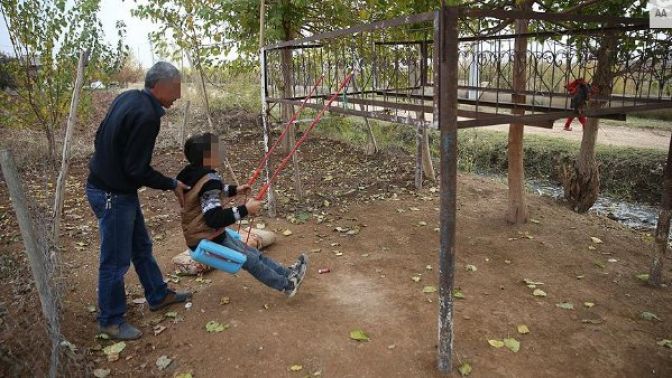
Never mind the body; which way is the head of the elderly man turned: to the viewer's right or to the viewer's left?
to the viewer's right

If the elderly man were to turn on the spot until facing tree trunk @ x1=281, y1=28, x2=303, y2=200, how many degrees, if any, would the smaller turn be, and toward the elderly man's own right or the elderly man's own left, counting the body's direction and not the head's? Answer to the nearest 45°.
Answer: approximately 45° to the elderly man's own left

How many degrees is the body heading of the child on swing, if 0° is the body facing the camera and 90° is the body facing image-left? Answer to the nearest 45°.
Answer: approximately 270°

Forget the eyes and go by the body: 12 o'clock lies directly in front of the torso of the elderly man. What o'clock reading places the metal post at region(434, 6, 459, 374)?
The metal post is roughly at 1 o'clock from the elderly man.

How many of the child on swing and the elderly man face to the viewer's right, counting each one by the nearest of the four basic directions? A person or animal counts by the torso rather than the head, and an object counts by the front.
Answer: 2

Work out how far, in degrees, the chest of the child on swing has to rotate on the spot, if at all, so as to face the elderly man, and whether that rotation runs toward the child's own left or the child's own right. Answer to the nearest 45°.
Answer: approximately 180°

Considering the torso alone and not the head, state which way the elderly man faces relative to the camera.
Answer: to the viewer's right

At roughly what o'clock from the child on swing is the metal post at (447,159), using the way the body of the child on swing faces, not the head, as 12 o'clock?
The metal post is roughly at 1 o'clock from the child on swing.

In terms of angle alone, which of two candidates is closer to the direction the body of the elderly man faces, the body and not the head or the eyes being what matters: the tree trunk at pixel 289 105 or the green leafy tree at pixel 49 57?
the tree trunk
